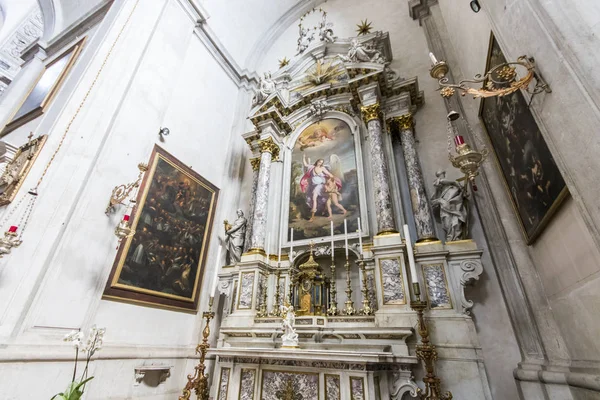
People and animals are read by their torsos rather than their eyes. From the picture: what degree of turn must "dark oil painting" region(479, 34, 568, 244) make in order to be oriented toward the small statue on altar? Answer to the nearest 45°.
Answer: approximately 45° to its right

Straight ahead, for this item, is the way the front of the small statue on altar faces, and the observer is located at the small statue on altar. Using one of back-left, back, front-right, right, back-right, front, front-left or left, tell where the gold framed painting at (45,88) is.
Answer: right

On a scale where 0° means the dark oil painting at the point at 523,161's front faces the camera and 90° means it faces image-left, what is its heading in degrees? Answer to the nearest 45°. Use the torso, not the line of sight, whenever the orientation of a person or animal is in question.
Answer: approximately 45°

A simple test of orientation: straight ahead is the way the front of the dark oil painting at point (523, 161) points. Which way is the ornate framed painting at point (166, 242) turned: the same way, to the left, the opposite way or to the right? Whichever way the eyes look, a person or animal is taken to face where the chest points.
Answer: the opposite way

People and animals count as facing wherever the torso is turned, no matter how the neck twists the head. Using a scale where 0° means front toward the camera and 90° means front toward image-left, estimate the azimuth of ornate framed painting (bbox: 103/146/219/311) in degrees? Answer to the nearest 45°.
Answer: approximately 315°

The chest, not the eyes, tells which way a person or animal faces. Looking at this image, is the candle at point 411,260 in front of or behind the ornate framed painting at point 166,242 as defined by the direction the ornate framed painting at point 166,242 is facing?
in front

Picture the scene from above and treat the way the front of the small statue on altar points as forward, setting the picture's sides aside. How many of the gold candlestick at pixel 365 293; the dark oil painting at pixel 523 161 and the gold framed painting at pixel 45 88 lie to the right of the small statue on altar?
1

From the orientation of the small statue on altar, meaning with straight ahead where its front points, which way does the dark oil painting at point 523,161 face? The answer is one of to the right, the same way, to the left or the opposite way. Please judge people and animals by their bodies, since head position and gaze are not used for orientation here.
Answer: to the right

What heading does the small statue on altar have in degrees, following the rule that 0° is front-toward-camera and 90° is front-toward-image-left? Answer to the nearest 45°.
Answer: approximately 0°

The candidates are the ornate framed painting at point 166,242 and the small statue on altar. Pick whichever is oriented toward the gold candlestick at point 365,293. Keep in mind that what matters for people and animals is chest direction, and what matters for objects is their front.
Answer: the ornate framed painting

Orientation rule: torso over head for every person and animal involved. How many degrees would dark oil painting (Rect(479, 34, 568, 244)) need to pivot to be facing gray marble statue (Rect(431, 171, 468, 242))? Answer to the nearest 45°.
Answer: approximately 90° to its right
